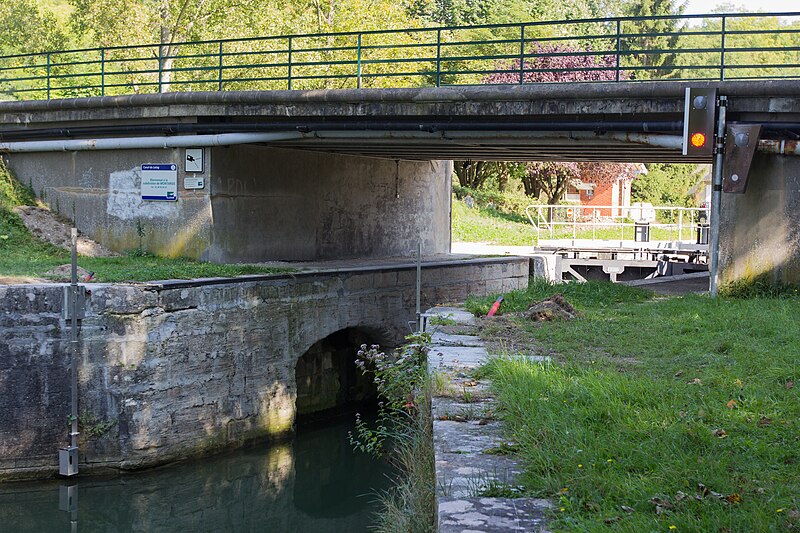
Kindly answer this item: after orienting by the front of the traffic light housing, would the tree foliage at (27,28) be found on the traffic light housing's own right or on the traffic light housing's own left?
on the traffic light housing's own right

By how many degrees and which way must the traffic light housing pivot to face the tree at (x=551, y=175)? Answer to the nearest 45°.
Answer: approximately 180°

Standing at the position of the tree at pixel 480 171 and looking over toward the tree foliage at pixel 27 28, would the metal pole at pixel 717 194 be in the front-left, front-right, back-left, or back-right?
front-left

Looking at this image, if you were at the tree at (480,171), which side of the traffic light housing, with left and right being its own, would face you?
back

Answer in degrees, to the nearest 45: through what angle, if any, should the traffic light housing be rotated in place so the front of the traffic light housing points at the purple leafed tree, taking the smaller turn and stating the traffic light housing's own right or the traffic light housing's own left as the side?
approximately 180°

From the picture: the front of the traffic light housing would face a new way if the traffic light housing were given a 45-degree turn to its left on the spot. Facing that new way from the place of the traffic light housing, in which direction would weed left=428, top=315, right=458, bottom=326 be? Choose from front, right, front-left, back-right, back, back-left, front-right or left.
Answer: right

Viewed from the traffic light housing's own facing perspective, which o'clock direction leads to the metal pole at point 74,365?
The metal pole is roughly at 2 o'clock from the traffic light housing.

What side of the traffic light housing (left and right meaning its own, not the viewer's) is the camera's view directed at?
front
